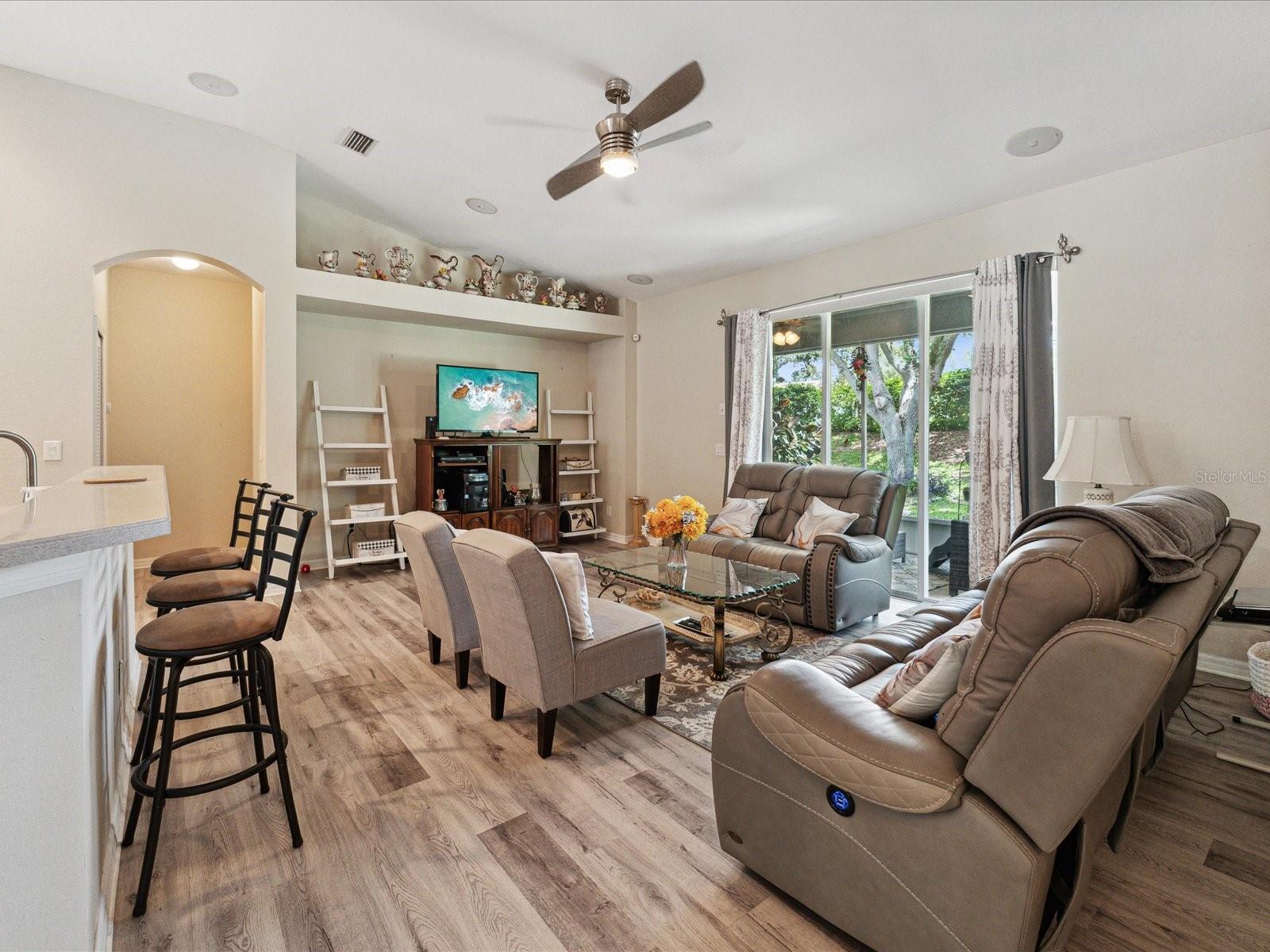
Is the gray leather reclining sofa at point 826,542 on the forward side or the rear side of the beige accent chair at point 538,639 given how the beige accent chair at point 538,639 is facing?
on the forward side

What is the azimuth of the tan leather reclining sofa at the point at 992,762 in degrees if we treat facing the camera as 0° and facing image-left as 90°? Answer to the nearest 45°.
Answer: approximately 135°

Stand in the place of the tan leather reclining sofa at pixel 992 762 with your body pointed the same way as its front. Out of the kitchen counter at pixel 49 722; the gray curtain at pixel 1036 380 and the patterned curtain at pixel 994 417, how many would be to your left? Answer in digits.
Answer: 1

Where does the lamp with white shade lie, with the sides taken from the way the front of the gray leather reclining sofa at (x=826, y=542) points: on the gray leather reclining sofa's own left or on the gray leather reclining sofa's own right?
on the gray leather reclining sofa's own left

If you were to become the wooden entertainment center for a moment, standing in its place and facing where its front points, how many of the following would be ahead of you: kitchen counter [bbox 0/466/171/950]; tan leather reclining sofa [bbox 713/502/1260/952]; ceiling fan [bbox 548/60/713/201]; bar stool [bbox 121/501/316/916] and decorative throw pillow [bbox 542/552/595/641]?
5

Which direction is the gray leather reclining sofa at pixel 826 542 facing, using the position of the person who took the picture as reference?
facing the viewer and to the left of the viewer

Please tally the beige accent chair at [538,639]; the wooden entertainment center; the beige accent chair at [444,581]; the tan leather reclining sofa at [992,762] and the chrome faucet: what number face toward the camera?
1

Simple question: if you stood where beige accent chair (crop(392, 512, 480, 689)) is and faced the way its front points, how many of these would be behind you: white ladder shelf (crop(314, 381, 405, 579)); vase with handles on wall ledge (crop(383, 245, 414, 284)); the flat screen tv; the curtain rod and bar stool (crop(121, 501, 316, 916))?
1

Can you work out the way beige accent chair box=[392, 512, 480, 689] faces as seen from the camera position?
facing away from the viewer and to the right of the viewer

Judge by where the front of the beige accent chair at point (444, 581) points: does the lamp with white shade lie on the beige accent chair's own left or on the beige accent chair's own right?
on the beige accent chair's own right

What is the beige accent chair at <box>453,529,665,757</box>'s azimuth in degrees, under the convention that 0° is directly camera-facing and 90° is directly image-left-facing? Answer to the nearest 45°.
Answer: approximately 225°

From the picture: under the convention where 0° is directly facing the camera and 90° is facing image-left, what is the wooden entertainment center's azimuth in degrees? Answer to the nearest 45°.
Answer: approximately 0°

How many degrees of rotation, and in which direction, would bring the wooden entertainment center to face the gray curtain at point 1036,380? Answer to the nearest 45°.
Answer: approximately 45° to its left
